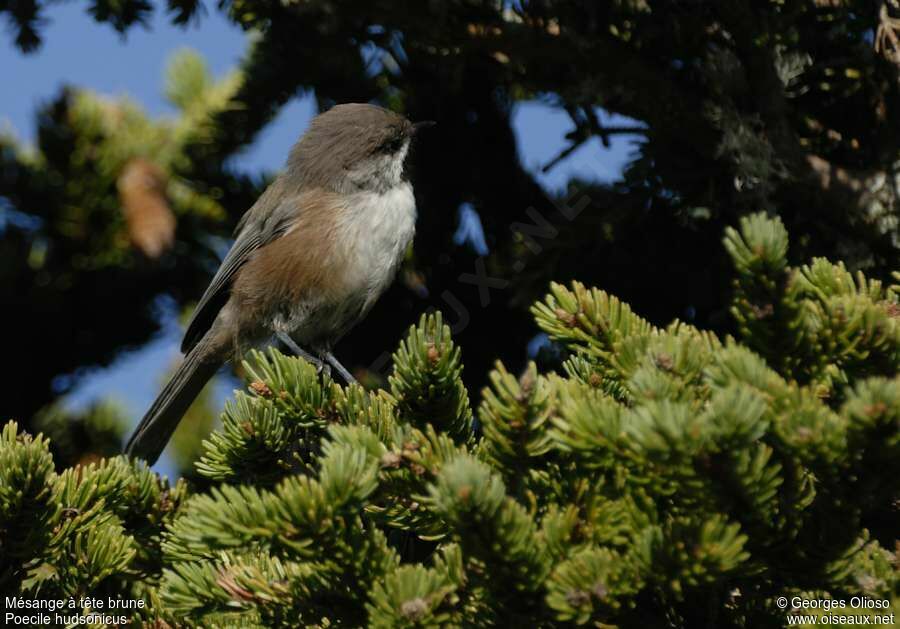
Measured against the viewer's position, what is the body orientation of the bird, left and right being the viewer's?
facing to the right of the viewer
